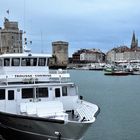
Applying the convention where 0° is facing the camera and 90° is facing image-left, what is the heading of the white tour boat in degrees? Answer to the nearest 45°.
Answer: approximately 315°
